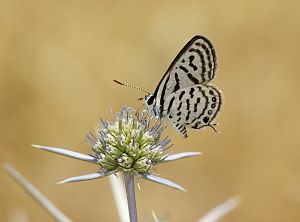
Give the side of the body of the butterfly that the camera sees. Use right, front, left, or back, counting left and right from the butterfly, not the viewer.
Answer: left
